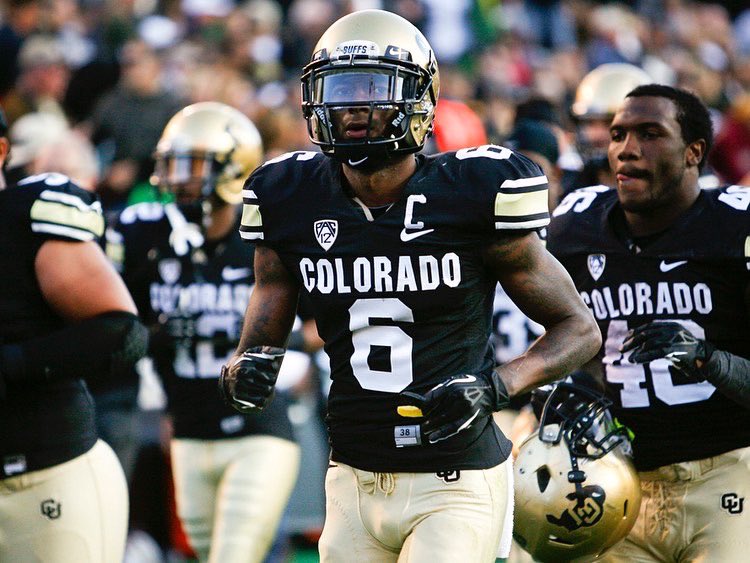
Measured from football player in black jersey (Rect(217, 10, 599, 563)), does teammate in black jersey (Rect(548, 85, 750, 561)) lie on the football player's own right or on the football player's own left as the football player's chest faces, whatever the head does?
on the football player's own left

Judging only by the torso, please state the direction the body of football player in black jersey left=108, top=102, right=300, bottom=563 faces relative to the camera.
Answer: toward the camera

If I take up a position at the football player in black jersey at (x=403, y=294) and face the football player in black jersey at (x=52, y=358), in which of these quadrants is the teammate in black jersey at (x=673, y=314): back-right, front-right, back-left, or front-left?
back-right

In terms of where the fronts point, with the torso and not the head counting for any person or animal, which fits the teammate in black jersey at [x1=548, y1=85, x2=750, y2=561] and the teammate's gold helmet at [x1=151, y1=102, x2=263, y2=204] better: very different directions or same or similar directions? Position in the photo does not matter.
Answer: same or similar directions

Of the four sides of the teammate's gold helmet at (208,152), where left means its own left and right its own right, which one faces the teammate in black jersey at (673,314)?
left

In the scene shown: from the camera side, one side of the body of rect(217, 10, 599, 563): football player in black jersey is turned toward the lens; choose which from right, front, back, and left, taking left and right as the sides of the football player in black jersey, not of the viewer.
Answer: front

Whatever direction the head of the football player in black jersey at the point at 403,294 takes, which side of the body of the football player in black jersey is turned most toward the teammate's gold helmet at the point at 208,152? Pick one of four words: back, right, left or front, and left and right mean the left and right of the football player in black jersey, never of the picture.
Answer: back

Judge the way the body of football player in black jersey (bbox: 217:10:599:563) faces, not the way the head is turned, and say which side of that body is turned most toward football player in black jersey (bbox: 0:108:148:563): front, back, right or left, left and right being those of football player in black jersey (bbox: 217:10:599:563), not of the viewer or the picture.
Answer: right

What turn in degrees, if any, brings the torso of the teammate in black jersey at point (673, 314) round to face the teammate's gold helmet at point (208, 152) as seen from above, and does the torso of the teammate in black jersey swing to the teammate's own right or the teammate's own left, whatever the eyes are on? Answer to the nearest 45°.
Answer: approximately 90° to the teammate's own right

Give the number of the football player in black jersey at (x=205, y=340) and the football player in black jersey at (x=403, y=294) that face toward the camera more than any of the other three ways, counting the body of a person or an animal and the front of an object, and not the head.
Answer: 2
